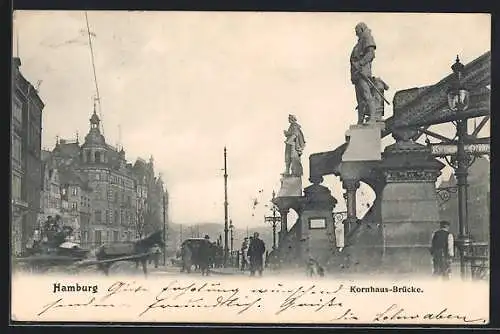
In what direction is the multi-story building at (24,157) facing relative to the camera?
to the viewer's right

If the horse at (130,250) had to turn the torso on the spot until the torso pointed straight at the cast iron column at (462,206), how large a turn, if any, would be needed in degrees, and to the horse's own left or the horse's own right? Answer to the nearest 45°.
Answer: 0° — it already faces it

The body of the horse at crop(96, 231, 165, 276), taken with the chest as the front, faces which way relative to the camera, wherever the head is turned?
to the viewer's right

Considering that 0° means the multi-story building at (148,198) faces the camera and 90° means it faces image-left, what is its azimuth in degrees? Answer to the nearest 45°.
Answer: approximately 315°
